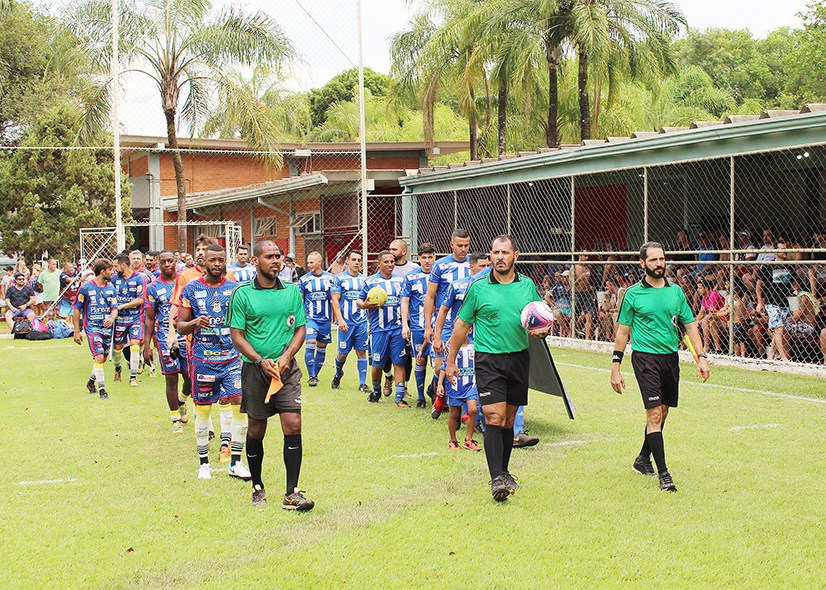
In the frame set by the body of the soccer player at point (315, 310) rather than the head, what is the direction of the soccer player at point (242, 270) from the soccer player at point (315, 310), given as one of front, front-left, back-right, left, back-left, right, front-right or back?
right

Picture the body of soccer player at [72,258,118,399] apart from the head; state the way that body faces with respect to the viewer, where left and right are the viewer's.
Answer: facing the viewer and to the right of the viewer

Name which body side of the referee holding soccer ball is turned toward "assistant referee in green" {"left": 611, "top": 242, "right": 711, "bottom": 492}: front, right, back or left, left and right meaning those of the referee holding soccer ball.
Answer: left

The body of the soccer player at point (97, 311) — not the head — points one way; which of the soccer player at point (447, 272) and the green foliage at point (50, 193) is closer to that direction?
the soccer player

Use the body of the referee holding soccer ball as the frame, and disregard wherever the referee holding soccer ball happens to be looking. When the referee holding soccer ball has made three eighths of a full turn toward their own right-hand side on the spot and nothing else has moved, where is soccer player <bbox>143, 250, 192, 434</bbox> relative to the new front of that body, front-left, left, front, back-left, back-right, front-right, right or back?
front

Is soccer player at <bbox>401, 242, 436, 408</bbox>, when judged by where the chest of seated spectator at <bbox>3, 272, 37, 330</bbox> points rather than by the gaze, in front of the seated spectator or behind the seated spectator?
in front

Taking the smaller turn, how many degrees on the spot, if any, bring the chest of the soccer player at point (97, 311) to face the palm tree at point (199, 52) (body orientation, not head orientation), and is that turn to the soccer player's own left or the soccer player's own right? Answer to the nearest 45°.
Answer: approximately 135° to the soccer player's own left

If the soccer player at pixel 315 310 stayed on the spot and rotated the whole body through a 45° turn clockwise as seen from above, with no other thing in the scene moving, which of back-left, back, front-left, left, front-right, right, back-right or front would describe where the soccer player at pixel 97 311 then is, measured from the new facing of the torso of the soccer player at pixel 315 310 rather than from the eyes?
front-right

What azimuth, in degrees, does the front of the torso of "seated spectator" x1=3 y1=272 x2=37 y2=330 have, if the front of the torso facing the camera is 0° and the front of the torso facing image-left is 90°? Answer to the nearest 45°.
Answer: approximately 0°

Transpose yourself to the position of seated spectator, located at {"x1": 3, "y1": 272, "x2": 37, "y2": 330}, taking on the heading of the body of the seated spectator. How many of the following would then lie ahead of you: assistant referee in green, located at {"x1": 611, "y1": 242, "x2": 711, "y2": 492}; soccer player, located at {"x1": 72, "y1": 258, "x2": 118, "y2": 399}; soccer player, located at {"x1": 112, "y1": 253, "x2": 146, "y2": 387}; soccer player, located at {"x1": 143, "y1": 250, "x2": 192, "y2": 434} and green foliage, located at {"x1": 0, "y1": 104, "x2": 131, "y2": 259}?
4

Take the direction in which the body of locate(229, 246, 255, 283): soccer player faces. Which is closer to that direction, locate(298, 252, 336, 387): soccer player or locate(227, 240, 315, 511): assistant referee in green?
the assistant referee in green
